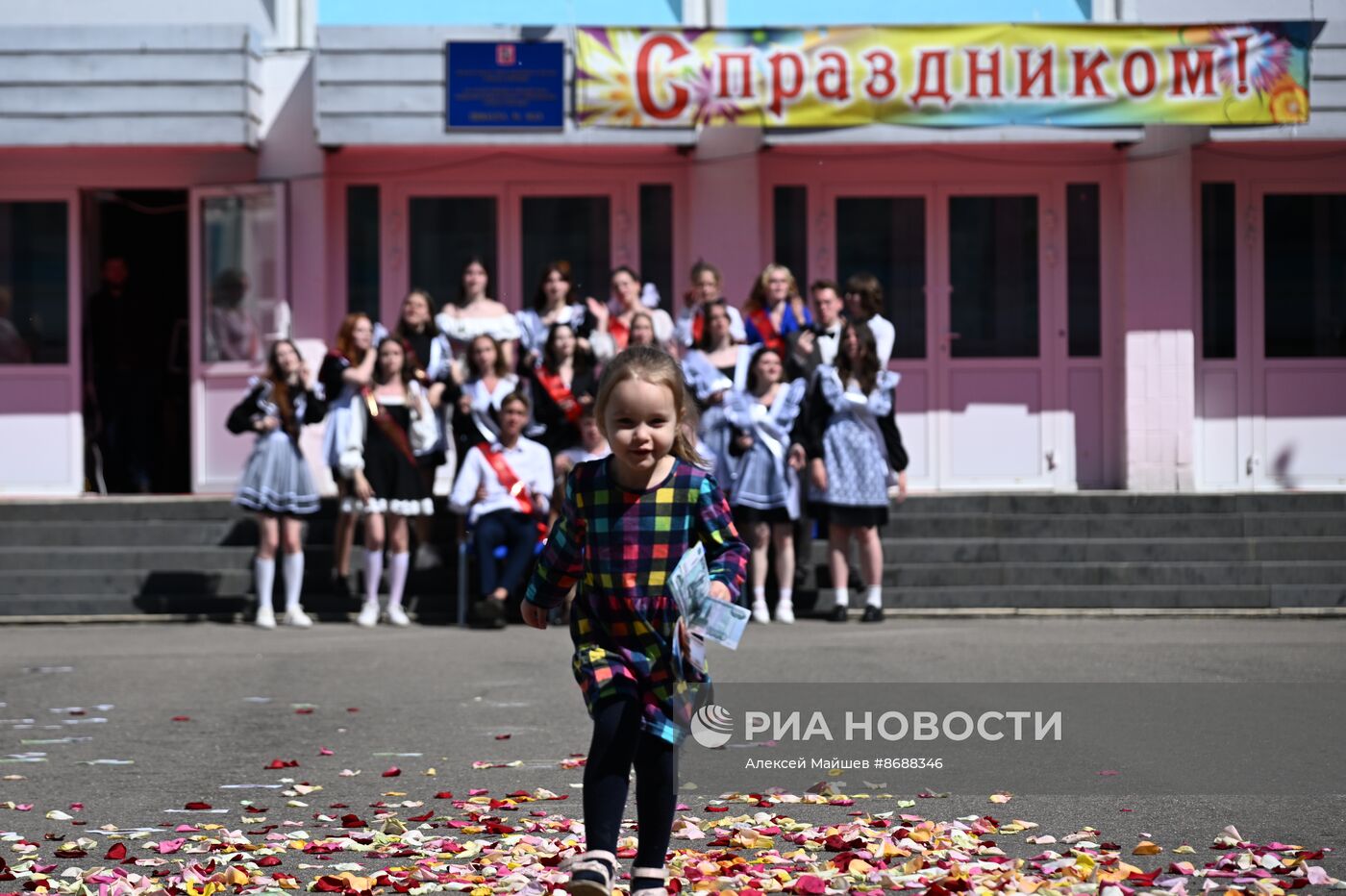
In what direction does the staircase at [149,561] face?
toward the camera

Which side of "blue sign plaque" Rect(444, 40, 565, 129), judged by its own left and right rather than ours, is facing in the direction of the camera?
front

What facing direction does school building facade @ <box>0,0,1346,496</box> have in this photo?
toward the camera

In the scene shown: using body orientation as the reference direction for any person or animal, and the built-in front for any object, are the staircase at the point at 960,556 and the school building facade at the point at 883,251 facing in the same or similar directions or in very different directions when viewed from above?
same or similar directions

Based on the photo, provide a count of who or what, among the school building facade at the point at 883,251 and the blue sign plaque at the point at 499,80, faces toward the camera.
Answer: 2

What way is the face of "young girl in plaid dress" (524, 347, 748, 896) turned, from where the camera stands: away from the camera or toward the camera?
toward the camera

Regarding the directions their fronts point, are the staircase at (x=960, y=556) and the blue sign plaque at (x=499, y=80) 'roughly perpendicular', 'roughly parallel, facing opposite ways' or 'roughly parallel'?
roughly parallel

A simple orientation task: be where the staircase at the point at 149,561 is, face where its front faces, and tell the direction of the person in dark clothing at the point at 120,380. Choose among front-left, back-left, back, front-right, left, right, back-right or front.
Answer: back

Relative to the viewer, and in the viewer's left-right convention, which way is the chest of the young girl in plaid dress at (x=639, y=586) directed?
facing the viewer

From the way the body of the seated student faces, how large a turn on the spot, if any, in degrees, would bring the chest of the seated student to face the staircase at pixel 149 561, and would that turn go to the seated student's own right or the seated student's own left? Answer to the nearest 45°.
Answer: approximately 135° to the seated student's own right
